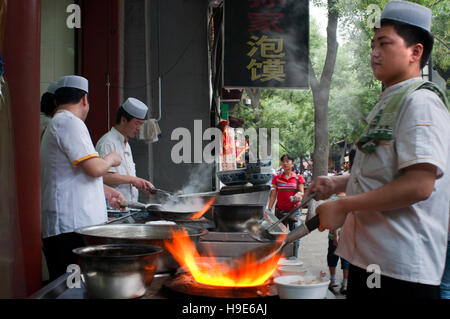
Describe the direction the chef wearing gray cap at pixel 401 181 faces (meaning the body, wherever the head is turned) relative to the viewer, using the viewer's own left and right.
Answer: facing to the left of the viewer

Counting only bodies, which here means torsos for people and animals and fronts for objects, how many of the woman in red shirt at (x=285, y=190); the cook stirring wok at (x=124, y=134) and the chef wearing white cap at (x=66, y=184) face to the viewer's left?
0

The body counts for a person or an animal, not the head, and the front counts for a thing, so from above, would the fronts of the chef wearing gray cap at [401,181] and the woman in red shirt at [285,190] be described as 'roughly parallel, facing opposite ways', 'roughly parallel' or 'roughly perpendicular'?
roughly perpendicular

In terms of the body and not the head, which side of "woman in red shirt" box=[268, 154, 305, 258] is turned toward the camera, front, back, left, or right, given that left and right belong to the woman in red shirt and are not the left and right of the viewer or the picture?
front

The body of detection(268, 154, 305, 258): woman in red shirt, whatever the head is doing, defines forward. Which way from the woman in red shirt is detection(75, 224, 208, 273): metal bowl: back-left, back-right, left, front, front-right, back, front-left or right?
front

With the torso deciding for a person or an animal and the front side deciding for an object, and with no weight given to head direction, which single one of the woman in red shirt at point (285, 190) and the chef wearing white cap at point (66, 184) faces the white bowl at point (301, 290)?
the woman in red shirt

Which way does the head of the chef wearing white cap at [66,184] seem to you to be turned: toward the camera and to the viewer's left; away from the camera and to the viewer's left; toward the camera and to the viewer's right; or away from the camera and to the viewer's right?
away from the camera and to the viewer's right

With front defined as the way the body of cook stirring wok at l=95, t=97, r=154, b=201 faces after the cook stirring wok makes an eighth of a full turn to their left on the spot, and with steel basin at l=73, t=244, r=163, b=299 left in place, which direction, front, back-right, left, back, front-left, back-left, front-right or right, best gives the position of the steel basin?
right

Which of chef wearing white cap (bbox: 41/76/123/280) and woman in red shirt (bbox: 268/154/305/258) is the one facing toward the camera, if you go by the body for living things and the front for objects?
the woman in red shirt

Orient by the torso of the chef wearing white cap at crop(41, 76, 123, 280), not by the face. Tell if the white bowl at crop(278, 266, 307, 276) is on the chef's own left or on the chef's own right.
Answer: on the chef's own right

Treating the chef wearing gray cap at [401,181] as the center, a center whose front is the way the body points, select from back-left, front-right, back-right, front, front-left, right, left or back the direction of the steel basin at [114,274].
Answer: front-left

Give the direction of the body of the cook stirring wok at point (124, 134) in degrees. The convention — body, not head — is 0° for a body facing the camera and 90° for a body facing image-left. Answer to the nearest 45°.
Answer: approximately 315°

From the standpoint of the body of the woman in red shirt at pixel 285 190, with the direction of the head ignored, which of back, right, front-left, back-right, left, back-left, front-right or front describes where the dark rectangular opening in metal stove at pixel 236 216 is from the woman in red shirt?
front

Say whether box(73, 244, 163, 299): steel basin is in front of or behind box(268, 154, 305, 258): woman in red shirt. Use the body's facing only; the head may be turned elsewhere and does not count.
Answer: in front

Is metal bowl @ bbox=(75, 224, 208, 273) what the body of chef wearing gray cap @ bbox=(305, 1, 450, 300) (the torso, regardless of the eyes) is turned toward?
yes

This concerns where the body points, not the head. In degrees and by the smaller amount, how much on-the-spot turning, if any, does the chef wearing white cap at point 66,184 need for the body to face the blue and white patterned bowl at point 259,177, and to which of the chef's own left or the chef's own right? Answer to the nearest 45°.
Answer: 0° — they already face it

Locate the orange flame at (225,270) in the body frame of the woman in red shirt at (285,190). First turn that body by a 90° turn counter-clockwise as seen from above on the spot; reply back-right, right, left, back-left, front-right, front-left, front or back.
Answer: right
